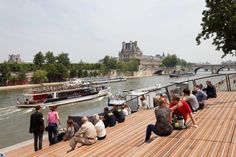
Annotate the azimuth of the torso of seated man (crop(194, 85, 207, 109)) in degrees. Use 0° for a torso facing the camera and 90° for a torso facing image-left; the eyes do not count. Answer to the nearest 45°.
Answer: approximately 135°

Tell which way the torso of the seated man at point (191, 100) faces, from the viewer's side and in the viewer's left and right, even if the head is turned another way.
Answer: facing away from the viewer and to the left of the viewer

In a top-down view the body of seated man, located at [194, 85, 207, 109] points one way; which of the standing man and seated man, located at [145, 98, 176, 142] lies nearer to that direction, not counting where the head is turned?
the standing man

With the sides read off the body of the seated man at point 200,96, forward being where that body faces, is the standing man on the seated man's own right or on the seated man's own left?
on the seated man's own left

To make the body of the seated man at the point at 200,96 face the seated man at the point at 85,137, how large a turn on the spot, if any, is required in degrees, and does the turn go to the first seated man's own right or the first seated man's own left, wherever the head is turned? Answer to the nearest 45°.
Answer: approximately 90° to the first seated man's own left

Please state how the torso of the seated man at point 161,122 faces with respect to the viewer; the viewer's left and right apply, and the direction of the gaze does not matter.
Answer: facing away from the viewer and to the left of the viewer

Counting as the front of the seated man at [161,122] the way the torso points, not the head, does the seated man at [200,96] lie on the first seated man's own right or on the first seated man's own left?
on the first seated man's own right
